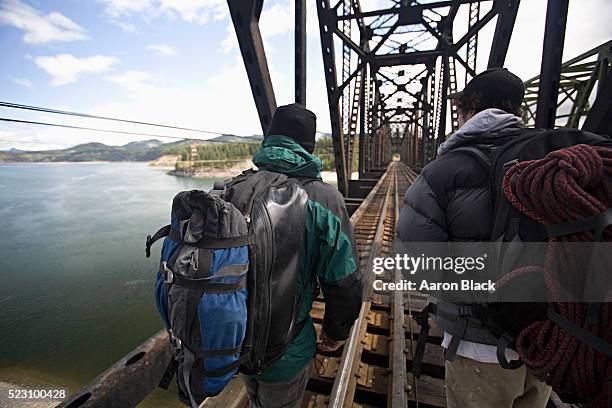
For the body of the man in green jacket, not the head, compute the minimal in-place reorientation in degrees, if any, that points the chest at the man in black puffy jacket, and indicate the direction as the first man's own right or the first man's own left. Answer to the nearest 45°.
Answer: approximately 45° to the first man's own right

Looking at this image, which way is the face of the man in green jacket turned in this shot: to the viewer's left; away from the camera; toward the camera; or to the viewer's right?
away from the camera

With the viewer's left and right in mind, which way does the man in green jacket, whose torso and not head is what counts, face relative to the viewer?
facing away from the viewer and to the right of the viewer
